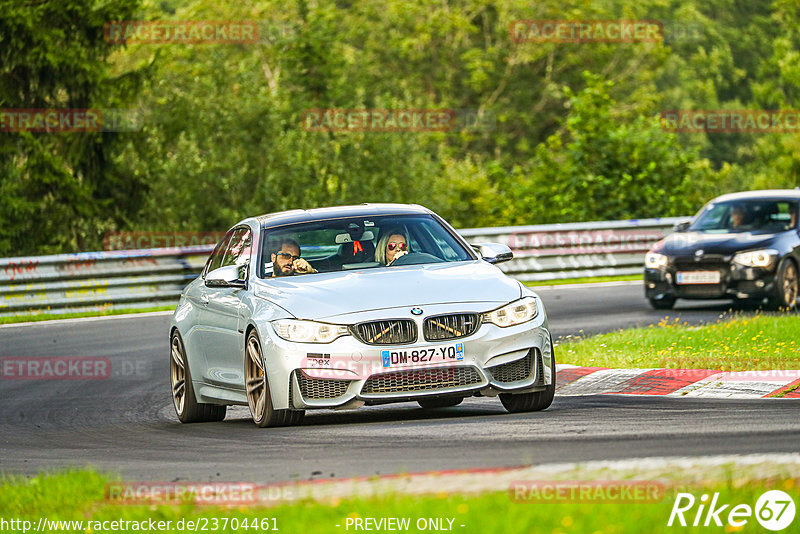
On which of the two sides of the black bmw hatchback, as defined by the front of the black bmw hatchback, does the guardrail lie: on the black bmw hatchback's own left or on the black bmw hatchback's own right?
on the black bmw hatchback's own right

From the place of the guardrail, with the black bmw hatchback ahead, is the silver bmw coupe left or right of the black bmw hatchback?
right

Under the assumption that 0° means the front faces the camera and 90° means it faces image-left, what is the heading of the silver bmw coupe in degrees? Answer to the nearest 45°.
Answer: approximately 0°

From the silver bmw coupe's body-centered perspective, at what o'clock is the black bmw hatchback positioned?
The black bmw hatchback is roughly at 7 o'clock from the silver bmw coupe.

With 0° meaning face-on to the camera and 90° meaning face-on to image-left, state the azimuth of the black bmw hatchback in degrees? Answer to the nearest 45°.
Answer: approximately 45°

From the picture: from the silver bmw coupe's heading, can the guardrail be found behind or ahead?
behind
